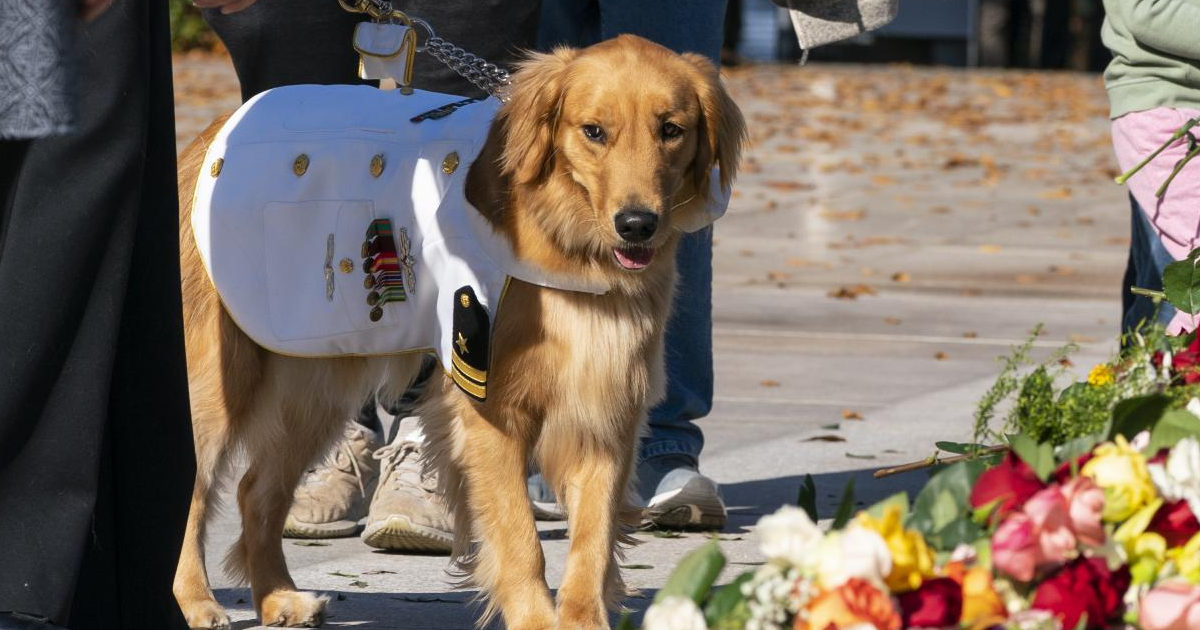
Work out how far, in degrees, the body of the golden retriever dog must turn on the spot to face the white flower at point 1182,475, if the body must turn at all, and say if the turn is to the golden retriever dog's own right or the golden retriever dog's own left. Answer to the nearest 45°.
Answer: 0° — it already faces it

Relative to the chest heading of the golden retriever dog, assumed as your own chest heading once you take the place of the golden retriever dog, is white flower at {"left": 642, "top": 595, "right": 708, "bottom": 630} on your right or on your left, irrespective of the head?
on your right

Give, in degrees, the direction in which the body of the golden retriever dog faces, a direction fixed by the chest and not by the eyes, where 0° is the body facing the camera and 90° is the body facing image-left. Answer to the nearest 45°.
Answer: approximately 315°
